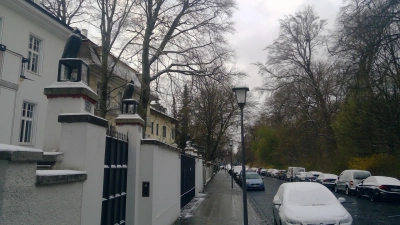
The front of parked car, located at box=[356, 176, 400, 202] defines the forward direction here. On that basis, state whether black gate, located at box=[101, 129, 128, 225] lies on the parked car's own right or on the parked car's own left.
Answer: on the parked car's own left

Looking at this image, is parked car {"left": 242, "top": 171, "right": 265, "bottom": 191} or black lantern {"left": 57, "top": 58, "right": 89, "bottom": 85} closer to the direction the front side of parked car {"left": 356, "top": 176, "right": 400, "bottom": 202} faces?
the parked car

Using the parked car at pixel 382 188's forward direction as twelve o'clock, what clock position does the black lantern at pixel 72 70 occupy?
The black lantern is roughly at 8 o'clock from the parked car.

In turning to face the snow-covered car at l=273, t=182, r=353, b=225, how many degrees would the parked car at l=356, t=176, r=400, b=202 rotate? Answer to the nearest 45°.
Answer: approximately 135° to its left

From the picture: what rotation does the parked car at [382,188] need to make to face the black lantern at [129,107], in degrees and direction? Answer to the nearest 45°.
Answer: approximately 135° to its left

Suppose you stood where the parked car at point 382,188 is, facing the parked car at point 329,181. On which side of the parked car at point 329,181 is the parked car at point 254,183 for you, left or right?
left

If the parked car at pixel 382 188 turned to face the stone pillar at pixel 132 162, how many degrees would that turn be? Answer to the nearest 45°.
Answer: approximately 135° to its left

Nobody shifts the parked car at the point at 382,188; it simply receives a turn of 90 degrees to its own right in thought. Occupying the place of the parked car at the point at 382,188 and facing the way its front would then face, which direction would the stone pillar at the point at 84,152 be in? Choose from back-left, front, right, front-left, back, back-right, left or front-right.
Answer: back-right

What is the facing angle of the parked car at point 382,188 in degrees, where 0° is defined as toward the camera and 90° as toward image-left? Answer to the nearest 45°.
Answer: approximately 135°
